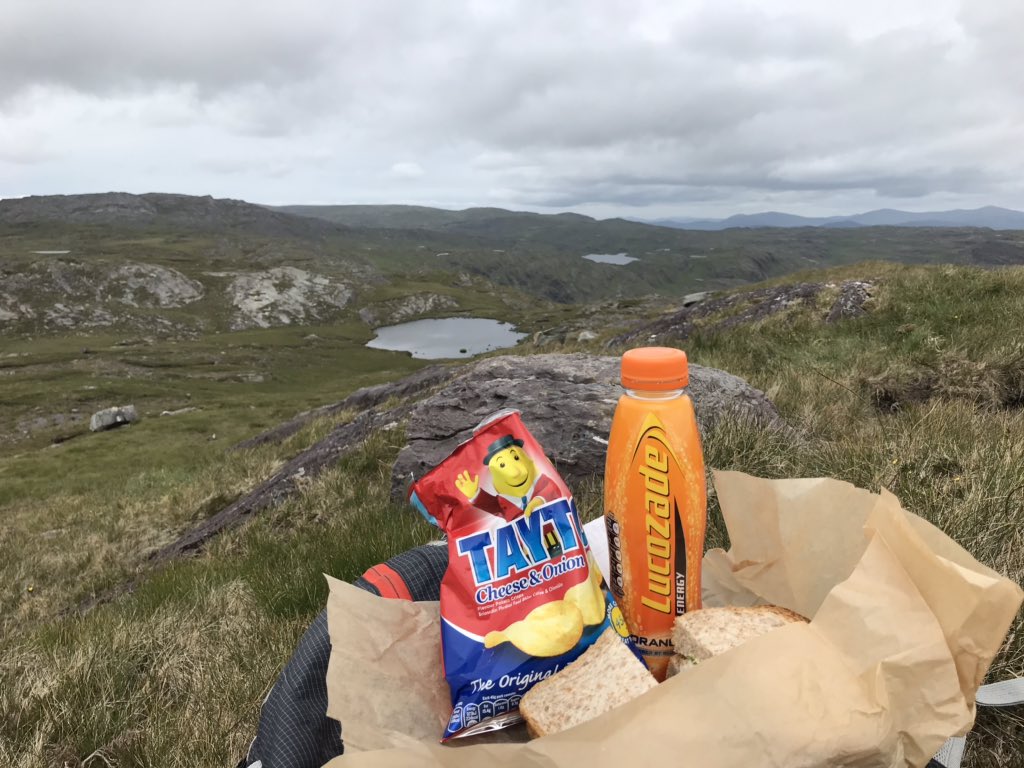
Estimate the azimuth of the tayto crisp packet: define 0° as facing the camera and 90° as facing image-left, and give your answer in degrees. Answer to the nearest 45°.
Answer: approximately 0°

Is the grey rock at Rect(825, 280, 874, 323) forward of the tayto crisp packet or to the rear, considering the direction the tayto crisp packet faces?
to the rear

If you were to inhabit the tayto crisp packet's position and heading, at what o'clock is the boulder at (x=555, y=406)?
The boulder is roughly at 6 o'clock from the tayto crisp packet.

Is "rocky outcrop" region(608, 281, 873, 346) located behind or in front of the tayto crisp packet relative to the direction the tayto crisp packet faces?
behind
